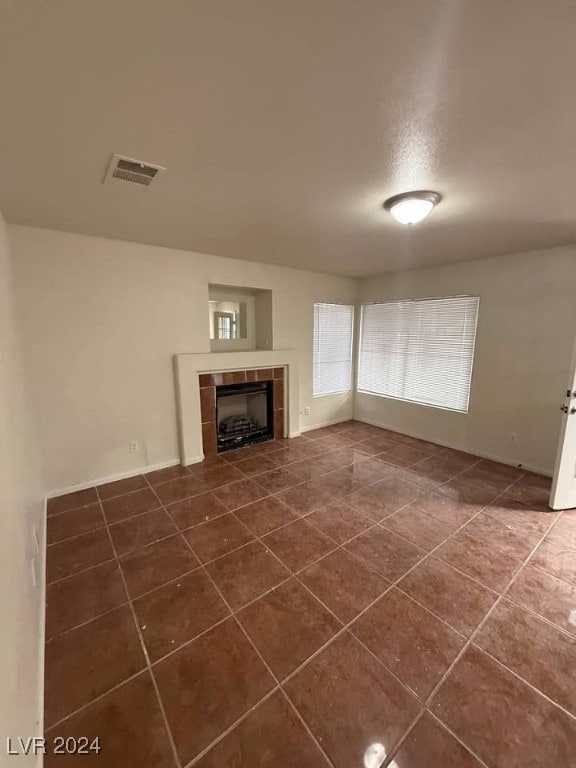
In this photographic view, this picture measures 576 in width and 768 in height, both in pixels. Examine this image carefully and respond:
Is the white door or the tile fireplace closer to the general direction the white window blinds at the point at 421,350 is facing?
the tile fireplace

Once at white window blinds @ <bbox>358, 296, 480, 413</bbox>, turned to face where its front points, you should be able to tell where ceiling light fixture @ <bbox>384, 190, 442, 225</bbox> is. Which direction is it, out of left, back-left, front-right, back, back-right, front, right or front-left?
front-left

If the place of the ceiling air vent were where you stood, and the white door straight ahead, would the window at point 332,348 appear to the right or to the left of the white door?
left

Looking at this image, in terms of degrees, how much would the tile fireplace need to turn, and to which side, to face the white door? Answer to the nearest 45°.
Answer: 0° — it already faces it

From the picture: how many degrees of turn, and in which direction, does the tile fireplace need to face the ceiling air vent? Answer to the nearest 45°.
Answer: approximately 45° to its right

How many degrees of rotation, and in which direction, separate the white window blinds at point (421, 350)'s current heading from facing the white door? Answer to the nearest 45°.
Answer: approximately 90° to its left

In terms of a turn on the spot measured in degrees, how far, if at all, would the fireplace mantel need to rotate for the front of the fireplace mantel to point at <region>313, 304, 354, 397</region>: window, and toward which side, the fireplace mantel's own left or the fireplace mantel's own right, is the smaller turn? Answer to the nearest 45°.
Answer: approximately 90° to the fireplace mantel's own left

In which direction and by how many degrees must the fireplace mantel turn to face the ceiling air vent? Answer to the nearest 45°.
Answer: approximately 45° to its right

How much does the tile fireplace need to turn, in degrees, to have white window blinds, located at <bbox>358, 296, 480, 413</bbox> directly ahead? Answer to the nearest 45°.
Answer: approximately 45° to its left

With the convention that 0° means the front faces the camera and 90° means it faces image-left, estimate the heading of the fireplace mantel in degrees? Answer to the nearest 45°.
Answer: approximately 315°

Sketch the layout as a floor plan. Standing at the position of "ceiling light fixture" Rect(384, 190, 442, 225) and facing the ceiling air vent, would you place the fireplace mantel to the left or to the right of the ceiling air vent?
right

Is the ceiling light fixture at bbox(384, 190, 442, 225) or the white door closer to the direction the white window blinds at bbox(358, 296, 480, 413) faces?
the ceiling light fixture
